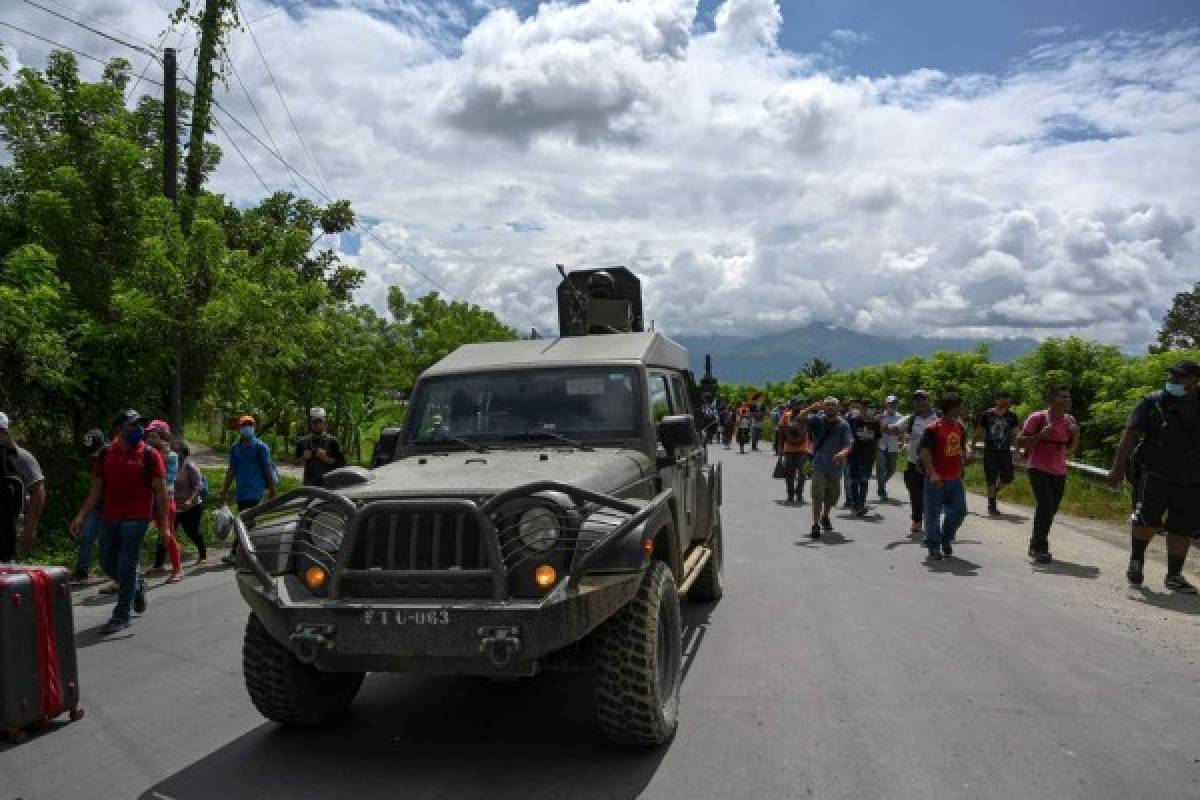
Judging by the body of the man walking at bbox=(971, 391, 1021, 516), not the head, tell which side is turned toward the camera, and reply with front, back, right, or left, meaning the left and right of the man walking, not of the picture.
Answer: front

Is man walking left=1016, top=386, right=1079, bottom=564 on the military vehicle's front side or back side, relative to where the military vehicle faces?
on the back side

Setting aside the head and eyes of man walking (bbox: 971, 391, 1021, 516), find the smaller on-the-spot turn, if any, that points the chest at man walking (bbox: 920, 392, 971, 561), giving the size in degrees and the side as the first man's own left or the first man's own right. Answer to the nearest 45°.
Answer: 0° — they already face them

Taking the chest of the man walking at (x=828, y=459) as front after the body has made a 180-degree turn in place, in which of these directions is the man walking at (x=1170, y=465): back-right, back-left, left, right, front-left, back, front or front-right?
back-right

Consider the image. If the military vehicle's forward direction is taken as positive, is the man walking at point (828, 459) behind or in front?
behind

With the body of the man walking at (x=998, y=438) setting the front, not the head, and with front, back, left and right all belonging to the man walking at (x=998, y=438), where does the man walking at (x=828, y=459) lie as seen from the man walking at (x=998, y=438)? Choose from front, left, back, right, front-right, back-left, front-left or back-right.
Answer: front-right

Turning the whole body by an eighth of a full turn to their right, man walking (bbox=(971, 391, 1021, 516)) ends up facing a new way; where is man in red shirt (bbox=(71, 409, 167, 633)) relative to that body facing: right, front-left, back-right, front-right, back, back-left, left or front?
front

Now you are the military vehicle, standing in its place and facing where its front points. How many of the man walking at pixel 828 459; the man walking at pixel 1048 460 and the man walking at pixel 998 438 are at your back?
3

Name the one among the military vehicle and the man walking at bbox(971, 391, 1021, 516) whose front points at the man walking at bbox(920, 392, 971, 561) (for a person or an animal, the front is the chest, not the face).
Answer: the man walking at bbox(971, 391, 1021, 516)

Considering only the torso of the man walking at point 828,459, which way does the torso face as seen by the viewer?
toward the camera

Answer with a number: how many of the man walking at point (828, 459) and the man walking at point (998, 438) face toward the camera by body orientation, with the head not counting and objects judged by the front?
2

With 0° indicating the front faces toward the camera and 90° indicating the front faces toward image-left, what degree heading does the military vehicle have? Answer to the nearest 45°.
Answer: approximately 45°

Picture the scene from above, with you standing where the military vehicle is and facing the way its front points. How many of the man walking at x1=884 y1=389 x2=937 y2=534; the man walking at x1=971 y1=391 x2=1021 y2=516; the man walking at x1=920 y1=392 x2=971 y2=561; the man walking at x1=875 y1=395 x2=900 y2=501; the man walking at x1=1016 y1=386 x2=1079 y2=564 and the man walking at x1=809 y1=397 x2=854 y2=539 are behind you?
6

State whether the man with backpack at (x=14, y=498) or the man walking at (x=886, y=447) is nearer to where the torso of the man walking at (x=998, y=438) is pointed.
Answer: the man with backpack
